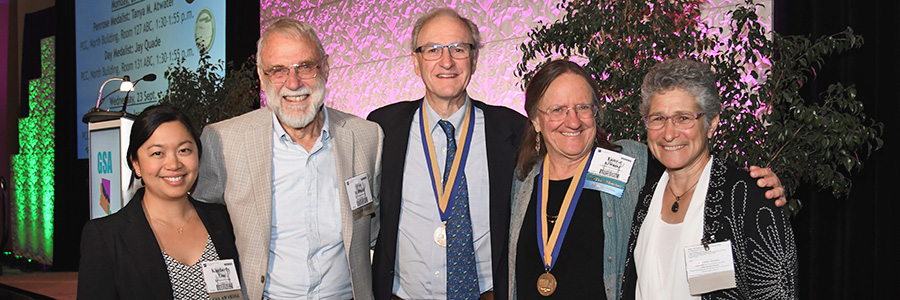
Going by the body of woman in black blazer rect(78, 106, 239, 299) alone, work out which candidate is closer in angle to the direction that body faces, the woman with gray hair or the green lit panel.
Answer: the woman with gray hair

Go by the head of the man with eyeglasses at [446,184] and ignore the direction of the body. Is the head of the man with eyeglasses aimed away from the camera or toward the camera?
toward the camera

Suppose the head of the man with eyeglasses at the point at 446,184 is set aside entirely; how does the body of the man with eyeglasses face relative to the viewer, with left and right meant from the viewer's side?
facing the viewer

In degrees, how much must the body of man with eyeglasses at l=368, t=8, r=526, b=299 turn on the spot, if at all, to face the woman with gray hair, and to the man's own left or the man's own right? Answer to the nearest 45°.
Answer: approximately 45° to the man's own left

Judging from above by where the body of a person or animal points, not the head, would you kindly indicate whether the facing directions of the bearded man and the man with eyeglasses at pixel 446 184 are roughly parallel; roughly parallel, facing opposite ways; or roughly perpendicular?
roughly parallel

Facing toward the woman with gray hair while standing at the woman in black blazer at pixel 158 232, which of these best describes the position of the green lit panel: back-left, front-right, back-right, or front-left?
back-left

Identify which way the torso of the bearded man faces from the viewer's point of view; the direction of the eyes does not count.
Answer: toward the camera

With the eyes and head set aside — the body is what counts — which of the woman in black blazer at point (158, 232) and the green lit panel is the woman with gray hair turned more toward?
the woman in black blazer

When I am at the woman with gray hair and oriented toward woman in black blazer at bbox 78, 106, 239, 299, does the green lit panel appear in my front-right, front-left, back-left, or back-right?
front-right

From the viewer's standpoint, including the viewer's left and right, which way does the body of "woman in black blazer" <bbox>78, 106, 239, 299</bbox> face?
facing the viewer and to the right of the viewer

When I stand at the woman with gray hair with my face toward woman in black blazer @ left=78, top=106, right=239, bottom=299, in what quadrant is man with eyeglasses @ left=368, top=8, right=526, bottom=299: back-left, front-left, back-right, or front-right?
front-right

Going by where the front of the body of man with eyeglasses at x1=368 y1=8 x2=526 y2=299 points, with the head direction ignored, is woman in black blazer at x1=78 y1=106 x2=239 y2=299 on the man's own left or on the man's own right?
on the man's own right

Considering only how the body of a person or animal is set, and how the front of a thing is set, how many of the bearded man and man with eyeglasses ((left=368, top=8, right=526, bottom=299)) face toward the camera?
2

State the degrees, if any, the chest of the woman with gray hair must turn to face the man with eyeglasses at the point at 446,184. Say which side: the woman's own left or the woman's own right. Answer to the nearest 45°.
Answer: approximately 90° to the woman's own right

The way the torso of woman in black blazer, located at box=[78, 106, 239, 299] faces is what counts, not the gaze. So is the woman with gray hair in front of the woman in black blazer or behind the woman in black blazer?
in front

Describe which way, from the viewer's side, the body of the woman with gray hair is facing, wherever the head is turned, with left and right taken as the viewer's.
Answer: facing the viewer and to the left of the viewer

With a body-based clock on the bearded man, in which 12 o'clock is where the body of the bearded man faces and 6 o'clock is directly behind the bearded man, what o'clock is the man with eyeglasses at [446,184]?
The man with eyeglasses is roughly at 9 o'clock from the bearded man.
